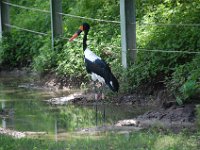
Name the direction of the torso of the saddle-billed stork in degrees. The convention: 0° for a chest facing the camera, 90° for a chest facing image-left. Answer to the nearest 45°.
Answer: approximately 90°

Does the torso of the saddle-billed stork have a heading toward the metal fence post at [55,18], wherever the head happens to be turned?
no
